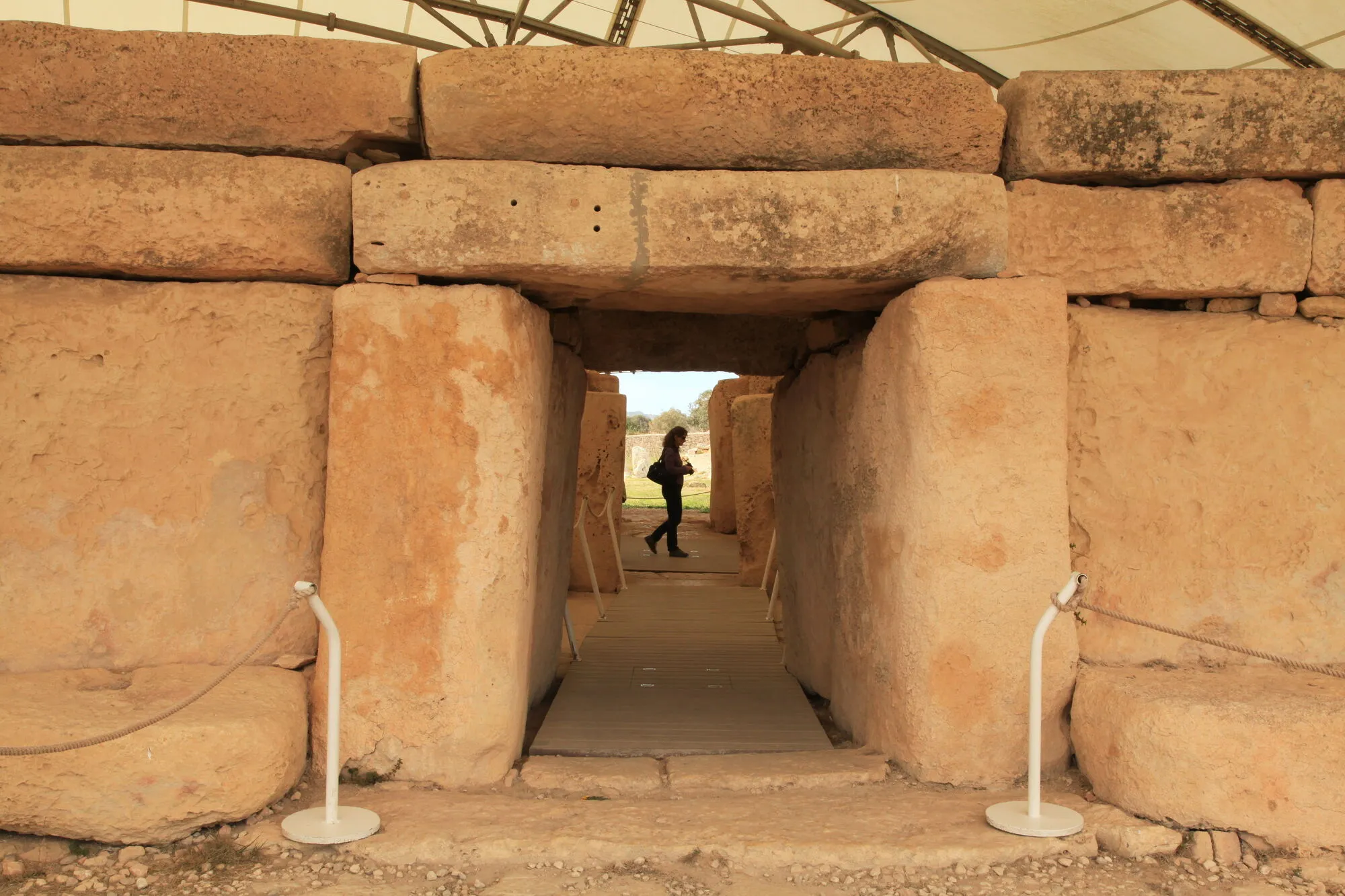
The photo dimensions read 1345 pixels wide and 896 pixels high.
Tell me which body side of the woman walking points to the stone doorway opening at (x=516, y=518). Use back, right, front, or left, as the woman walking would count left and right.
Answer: right

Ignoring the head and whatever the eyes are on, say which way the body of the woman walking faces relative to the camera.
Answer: to the viewer's right

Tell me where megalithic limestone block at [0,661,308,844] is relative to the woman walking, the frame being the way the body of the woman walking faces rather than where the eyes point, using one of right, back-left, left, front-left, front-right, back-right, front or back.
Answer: right

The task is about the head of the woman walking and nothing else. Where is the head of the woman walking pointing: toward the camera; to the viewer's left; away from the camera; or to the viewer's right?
to the viewer's right

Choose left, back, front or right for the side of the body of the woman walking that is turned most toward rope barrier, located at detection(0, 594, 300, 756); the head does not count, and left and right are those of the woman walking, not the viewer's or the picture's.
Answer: right

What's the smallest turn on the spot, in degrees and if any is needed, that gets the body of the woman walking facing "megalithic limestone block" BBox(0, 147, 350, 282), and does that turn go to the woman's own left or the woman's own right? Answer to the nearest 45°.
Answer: approximately 90° to the woman's own right

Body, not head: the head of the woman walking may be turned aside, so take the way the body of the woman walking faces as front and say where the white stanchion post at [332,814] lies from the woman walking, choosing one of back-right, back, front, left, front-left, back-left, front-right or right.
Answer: right

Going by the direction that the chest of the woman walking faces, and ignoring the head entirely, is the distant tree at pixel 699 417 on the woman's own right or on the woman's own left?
on the woman's own left

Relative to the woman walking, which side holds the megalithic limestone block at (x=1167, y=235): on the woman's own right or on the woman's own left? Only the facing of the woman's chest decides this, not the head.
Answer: on the woman's own right

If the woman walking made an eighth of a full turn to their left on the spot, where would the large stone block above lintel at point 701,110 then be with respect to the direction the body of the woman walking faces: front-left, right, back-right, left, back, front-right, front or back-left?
back-right

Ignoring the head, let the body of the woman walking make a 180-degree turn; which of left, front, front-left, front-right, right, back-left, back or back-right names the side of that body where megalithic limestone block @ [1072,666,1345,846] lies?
left

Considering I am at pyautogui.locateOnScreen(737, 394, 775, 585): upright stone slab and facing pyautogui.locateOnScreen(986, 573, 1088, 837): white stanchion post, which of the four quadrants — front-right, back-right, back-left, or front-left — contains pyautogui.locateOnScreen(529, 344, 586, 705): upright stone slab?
front-right

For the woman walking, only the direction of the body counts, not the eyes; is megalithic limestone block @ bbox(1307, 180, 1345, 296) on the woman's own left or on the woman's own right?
on the woman's own right
